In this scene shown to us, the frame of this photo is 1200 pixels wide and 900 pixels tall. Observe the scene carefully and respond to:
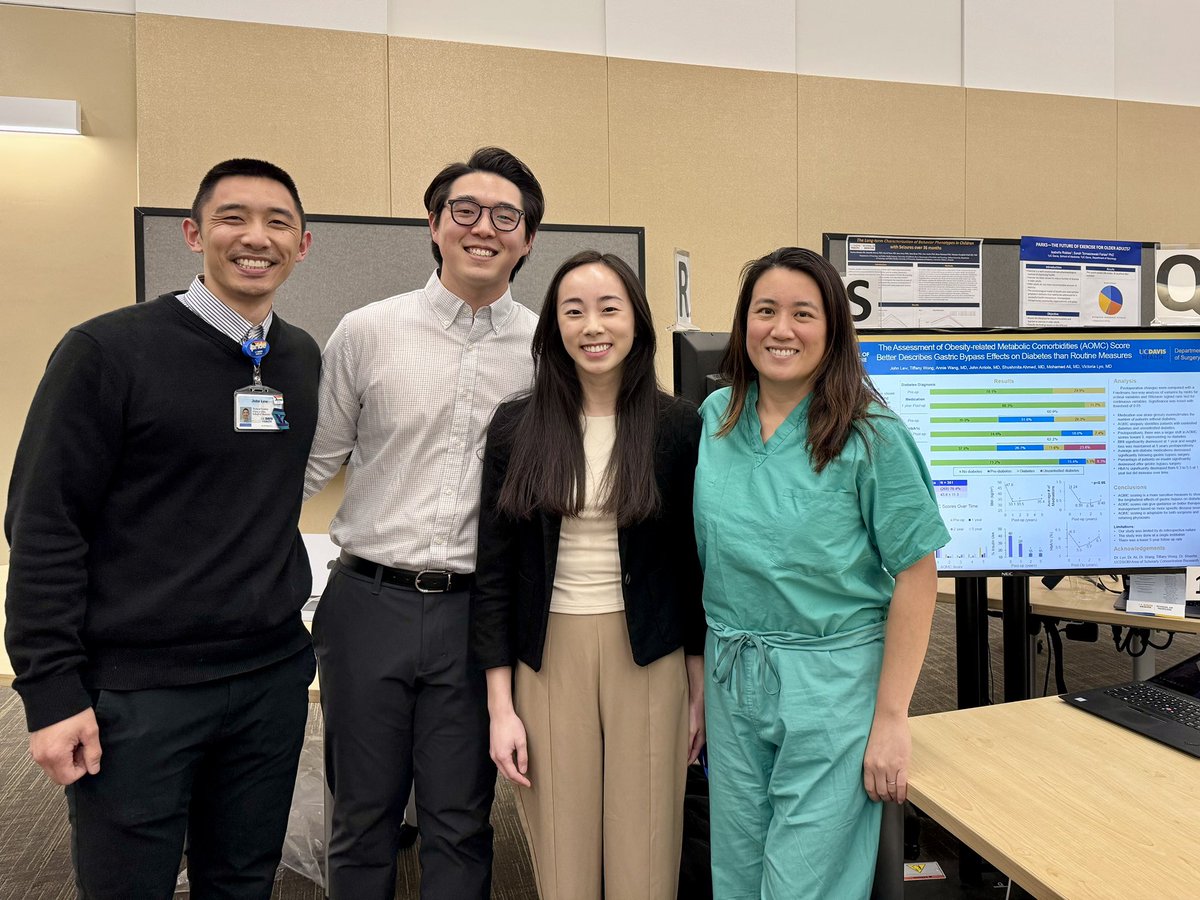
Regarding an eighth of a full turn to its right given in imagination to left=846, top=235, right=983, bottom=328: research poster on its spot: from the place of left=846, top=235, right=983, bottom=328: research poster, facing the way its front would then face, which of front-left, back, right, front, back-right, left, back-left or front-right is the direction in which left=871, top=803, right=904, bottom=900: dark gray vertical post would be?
front-left

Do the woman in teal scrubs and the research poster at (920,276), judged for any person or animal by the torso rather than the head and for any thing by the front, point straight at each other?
no

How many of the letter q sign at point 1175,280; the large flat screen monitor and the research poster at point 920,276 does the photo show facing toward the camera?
3

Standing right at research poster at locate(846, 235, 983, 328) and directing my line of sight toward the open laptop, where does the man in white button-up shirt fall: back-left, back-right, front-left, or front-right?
front-right

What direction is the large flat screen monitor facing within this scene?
toward the camera

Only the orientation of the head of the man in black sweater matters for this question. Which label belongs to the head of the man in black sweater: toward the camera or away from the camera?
toward the camera

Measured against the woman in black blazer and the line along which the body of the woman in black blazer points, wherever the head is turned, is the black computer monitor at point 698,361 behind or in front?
behind

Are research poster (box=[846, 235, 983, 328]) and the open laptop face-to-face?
no

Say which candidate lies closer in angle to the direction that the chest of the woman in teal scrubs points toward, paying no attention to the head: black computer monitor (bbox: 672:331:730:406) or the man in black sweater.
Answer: the man in black sweater

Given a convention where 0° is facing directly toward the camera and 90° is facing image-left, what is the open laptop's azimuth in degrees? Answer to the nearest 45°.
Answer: approximately 45°

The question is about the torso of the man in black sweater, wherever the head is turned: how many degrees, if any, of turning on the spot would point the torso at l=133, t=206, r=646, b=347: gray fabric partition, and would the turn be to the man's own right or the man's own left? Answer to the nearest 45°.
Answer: approximately 135° to the man's own left

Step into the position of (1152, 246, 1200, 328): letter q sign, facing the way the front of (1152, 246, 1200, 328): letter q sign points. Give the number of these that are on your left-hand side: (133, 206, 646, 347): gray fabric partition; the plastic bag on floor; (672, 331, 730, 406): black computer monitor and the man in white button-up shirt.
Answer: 0

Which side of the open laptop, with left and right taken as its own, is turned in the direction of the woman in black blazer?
front

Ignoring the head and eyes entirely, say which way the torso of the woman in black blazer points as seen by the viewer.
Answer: toward the camera

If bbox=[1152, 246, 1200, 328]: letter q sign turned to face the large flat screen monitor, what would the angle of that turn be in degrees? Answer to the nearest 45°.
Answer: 0° — it already faces it

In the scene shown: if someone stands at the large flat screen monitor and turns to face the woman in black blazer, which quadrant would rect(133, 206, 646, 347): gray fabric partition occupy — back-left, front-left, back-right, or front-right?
front-right

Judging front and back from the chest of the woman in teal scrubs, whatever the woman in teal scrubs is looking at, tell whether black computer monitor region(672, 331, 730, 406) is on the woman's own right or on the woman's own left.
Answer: on the woman's own right

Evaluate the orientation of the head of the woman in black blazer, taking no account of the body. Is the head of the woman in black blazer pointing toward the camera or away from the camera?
toward the camera

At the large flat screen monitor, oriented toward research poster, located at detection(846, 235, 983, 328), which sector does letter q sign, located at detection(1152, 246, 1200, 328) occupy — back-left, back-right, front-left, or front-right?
front-right

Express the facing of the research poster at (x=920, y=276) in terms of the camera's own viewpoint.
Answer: facing the viewer
